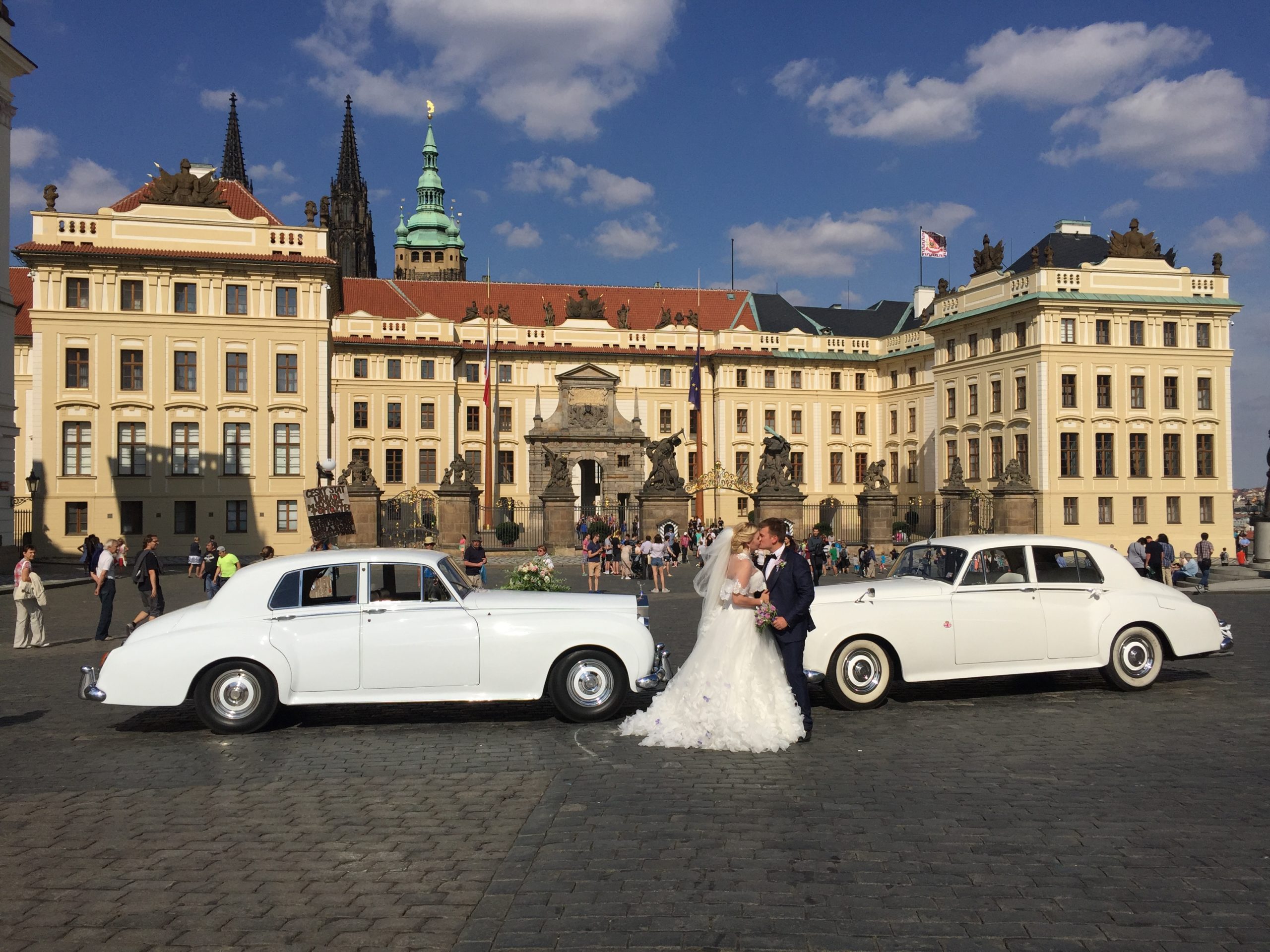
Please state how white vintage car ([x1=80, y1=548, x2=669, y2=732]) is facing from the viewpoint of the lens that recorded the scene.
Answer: facing to the right of the viewer

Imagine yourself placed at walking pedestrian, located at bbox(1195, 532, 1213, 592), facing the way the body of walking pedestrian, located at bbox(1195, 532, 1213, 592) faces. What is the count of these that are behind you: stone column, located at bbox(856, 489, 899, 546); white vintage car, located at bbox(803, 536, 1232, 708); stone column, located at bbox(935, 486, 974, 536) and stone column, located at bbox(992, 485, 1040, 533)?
1

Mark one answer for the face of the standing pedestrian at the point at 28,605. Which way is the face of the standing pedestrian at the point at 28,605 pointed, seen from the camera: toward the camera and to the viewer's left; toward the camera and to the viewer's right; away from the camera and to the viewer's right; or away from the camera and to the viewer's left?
toward the camera and to the viewer's right

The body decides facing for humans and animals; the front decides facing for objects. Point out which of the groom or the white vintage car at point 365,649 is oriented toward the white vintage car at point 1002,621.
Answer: the white vintage car at point 365,649

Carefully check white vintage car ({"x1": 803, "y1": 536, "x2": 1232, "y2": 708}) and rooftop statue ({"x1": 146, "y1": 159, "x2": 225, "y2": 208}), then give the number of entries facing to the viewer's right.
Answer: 0

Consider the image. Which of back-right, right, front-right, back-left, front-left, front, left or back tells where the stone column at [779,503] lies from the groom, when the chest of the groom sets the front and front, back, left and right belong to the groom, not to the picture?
back-right

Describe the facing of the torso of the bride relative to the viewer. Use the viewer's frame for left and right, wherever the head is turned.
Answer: facing to the right of the viewer

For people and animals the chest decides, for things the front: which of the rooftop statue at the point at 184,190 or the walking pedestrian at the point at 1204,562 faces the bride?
the rooftop statue

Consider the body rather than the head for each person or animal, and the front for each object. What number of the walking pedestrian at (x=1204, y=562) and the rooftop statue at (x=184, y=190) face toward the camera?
1

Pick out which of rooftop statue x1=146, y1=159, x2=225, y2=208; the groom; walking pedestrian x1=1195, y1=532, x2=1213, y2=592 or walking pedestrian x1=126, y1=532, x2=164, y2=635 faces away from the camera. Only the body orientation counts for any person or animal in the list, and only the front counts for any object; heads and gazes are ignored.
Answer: walking pedestrian x1=1195, y1=532, x2=1213, y2=592
